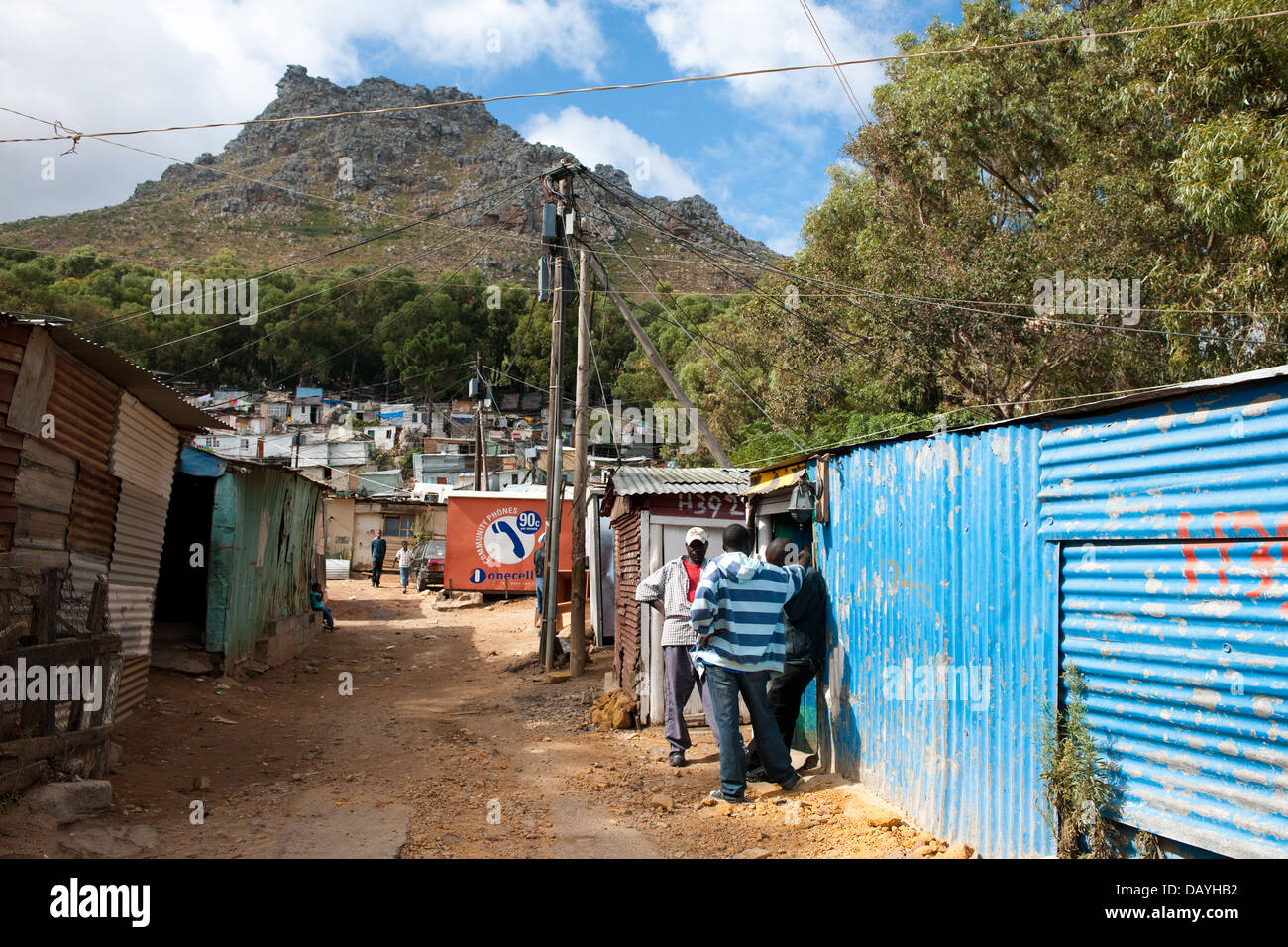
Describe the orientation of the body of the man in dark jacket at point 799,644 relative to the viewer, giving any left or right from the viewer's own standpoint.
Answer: facing to the left of the viewer

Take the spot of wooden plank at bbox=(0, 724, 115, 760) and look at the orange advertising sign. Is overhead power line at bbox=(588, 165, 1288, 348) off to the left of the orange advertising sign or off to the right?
right

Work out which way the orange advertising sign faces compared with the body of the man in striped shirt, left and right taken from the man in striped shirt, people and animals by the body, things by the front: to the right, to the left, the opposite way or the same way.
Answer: the opposite way

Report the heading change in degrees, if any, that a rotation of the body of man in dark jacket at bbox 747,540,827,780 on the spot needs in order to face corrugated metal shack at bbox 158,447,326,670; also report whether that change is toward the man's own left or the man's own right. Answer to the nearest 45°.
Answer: approximately 45° to the man's own right

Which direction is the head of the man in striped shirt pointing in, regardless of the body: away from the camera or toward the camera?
away from the camera

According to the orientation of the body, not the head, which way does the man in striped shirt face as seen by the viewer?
away from the camera

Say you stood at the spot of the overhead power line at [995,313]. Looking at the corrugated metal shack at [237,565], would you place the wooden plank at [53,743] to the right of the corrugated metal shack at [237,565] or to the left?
left

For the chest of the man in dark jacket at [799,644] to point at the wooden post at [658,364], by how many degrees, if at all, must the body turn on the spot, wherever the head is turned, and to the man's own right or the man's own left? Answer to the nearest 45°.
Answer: approximately 90° to the man's own right

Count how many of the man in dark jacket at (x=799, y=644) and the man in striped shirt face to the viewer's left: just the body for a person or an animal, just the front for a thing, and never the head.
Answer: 1
